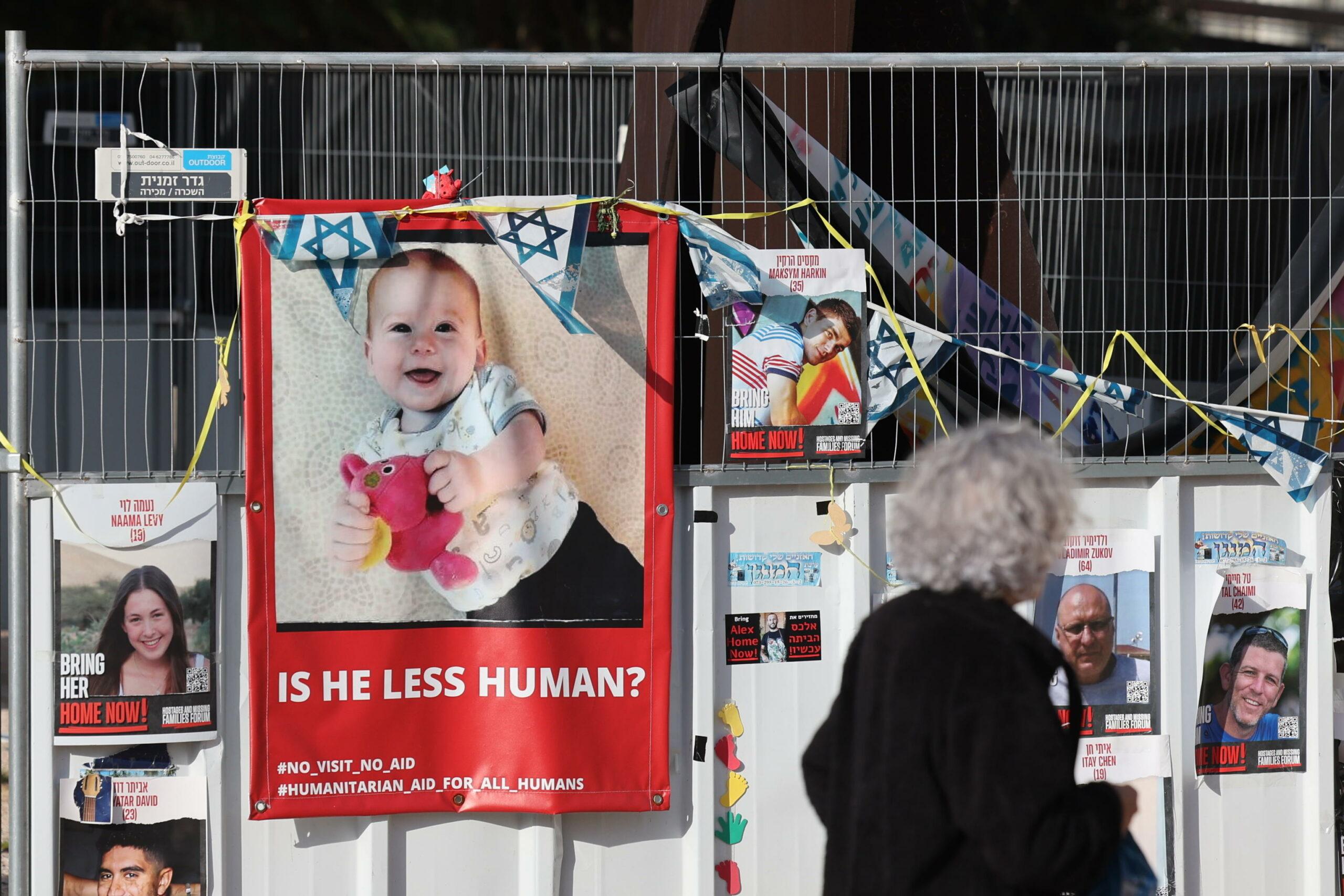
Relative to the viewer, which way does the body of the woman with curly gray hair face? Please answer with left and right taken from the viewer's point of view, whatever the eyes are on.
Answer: facing away from the viewer and to the right of the viewer

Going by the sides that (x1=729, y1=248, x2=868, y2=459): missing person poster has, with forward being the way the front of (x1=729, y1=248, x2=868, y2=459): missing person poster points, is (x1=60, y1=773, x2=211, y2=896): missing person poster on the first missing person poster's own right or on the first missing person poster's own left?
on the first missing person poster's own right

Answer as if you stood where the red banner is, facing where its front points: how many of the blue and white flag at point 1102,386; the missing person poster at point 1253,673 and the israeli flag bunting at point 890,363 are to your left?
3

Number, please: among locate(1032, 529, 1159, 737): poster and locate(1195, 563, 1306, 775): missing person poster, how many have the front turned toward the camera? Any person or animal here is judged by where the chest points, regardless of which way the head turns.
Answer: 2

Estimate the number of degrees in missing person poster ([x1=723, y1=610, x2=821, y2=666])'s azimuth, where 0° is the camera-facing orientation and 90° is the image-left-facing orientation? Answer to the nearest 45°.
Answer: approximately 0°

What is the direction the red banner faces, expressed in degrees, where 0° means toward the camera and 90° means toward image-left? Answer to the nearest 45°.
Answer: approximately 0°

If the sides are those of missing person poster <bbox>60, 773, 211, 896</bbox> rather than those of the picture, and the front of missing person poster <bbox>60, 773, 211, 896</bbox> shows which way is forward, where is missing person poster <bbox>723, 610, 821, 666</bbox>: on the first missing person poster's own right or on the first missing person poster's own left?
on the first missing person poster's own left
